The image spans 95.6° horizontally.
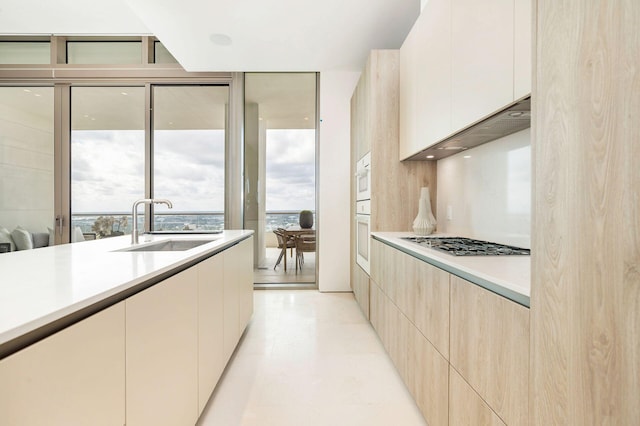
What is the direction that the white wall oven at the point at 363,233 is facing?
to the viewer's left

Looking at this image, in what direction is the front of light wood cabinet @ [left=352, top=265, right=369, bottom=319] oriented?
to the viewer's left

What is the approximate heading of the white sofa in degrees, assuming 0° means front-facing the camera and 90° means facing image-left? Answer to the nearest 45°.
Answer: approximately 315°

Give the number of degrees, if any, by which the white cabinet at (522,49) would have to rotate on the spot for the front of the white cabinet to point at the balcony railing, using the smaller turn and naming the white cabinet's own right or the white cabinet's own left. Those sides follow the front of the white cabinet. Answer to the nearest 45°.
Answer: approximately 45° to the white cabinet's own right

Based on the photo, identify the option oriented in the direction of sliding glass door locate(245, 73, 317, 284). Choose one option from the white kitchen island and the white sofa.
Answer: the white sofa

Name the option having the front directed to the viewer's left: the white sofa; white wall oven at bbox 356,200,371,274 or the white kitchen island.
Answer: the white wall oven

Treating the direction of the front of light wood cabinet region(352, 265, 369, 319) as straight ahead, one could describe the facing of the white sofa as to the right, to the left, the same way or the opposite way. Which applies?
the opposite way

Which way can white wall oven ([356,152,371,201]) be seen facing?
to the viewer's left

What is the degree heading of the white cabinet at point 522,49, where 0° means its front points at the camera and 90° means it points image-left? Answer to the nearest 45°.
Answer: approximately 45°

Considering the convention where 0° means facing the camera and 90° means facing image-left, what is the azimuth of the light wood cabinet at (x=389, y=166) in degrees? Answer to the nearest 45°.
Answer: approximately 90°

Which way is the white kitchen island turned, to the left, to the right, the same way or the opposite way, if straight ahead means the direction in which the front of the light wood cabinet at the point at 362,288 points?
the opposite way
